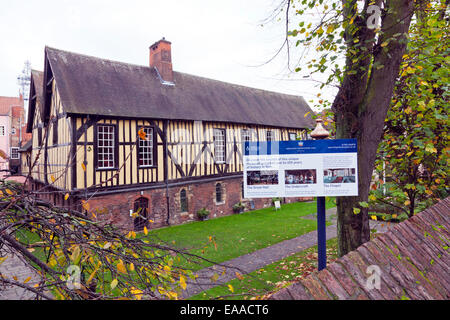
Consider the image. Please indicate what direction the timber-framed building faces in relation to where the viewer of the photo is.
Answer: facing the viewer and to the right of the viewer
